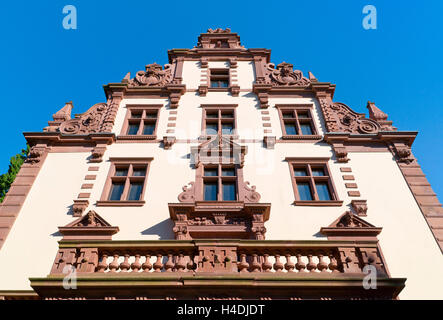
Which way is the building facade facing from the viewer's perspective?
toward the camera

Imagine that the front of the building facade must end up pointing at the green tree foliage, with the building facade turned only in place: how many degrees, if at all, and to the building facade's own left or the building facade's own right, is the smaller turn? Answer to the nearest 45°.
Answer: approximately 90° to the building facade's own right
